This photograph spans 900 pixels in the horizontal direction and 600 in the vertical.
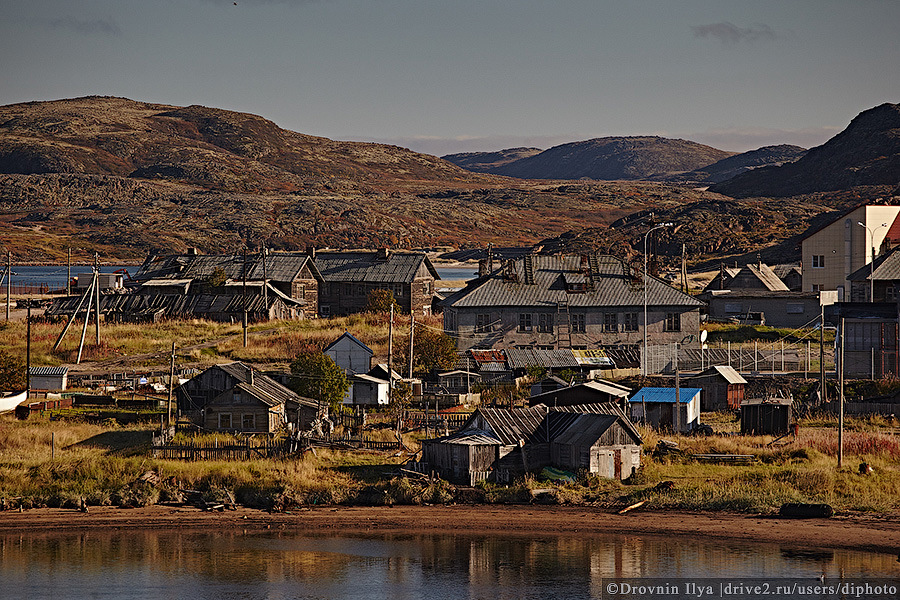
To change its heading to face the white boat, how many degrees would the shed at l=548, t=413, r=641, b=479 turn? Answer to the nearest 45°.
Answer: approximately 135° to its right

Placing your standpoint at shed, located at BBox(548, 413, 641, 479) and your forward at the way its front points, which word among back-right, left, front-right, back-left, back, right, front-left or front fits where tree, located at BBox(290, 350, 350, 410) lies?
back

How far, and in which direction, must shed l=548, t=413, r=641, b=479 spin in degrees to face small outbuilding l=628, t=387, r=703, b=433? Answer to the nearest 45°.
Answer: approximately 135° to its left

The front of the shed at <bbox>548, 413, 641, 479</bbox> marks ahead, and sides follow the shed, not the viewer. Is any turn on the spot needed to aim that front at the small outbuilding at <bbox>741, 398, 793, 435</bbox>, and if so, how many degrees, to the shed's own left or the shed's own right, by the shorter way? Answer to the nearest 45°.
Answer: approximately 90° to the shed's own left

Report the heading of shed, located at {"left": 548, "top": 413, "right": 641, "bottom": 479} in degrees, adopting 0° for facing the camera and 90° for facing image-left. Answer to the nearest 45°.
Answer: approximately 315°

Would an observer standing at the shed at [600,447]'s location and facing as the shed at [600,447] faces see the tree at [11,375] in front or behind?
behind
